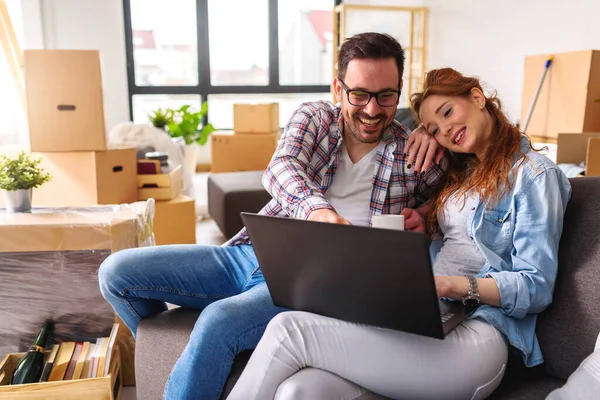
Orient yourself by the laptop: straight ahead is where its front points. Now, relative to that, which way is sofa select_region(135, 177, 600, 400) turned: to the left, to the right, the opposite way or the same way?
the opposite way

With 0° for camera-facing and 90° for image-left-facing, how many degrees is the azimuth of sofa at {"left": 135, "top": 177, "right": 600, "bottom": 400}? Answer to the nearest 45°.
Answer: approximately 45°

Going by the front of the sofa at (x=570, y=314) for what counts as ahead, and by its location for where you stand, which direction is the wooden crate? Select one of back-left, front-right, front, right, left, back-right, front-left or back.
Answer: front-right

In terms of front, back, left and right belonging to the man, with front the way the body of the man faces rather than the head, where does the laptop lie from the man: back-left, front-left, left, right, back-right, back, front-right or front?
front

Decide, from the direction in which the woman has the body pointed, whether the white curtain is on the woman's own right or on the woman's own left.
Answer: on the woman's own right

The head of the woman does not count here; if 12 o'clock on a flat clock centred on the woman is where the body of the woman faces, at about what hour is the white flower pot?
The white flower pot is roughly at 2 o'clock from the woman.

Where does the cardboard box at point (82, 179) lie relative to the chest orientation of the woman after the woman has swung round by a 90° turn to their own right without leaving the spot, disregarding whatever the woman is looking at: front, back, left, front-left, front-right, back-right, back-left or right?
front

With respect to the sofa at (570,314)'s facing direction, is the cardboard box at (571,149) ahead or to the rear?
to the rear

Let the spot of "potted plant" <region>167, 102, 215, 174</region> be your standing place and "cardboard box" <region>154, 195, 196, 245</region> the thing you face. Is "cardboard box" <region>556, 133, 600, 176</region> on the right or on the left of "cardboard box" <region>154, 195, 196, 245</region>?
left

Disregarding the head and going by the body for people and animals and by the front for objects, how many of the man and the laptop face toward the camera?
1

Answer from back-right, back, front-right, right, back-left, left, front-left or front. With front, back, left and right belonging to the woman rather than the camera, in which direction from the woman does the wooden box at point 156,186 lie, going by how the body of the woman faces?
right

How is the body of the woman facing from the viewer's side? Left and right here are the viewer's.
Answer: facing the viewer and to the left of the viewer

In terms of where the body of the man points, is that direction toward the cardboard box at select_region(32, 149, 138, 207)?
no

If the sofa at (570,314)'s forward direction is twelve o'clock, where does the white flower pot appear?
The white flower pot is roughly at 2 o'clock from the sofa.

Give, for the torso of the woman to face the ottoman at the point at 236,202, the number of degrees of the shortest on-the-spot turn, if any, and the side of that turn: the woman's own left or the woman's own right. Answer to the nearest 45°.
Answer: approximately 90° to the woman's own right

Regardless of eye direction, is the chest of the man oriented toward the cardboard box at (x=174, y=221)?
no

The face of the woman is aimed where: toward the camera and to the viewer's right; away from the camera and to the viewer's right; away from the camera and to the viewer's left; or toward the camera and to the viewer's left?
toward the camera and to the viewer's left

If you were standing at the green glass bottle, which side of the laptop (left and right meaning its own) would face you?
left

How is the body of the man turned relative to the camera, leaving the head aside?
toward the camera
